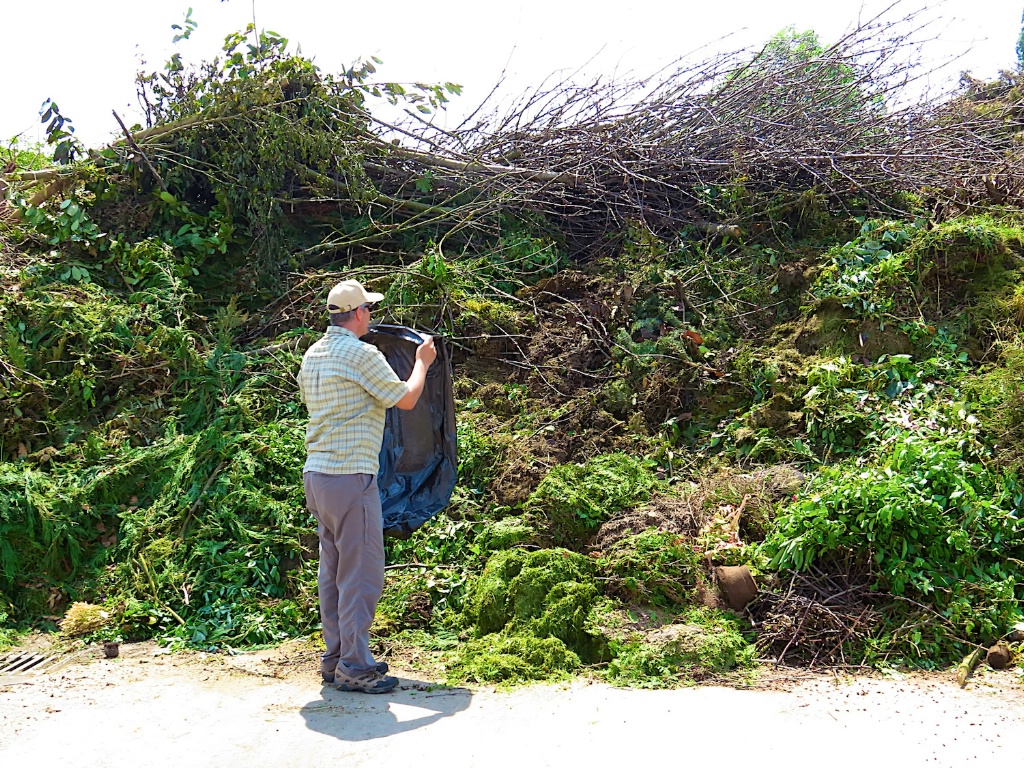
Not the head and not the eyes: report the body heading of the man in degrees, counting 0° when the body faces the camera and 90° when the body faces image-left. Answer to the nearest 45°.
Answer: approximately 225°

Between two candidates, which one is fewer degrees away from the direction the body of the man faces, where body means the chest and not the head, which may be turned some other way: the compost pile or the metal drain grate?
the compost pile

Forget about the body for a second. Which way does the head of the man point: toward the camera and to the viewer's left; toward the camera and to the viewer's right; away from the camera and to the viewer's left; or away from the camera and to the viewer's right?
away from the camera and to the viewer's right

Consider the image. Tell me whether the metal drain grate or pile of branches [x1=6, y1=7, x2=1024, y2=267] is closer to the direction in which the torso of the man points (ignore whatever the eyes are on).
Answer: the pile of branches

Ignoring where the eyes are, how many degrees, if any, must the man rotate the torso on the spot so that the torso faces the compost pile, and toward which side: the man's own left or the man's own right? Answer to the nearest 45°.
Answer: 0° — they already face it

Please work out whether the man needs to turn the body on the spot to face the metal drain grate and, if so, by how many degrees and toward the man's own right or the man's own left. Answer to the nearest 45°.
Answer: approximately 90° to the man's own left

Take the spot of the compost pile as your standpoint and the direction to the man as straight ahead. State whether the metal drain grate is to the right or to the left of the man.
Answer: right

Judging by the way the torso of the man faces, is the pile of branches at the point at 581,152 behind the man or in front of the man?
in front
